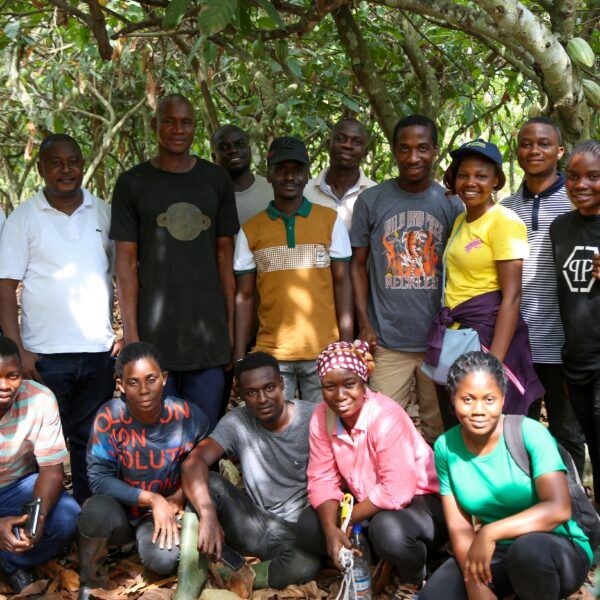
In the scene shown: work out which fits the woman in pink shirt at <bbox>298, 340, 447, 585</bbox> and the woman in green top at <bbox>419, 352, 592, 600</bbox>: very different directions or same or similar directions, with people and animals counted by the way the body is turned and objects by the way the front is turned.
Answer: same or similar directions

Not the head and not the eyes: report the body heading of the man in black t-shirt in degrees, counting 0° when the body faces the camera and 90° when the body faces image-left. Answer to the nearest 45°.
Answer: approximately 0°

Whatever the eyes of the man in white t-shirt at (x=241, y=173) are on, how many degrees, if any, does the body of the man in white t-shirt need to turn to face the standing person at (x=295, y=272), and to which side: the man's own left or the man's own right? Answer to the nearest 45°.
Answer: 0° — they already face them

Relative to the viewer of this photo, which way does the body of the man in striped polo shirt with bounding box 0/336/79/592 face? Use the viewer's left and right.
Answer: facing the viewer

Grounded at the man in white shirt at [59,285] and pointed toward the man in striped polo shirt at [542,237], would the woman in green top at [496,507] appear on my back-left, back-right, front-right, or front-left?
front-right

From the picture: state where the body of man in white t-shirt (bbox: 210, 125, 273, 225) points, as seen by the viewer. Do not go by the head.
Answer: toward the camera

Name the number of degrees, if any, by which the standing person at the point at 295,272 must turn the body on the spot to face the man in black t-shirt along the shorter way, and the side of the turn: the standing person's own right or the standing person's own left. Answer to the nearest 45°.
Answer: approximately 90° to the standing person's own right

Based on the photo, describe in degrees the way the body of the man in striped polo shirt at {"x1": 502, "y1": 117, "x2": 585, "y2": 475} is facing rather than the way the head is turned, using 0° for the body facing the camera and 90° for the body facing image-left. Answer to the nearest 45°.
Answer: approximately 0°

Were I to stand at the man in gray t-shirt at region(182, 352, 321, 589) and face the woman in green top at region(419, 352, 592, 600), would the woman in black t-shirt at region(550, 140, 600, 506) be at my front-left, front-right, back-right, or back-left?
front-left

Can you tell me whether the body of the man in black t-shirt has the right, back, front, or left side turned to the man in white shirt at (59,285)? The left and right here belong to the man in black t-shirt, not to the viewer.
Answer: right

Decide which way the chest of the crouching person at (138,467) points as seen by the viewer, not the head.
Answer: toward the camera

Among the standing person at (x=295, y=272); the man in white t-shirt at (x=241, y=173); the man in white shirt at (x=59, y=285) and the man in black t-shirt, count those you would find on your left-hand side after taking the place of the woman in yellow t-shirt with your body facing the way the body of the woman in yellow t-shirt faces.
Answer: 0

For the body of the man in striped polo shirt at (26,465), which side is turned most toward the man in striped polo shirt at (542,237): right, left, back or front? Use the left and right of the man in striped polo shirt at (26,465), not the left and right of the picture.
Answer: left

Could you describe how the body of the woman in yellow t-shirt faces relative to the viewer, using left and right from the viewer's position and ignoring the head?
facing the viewer and to the left of the viewer

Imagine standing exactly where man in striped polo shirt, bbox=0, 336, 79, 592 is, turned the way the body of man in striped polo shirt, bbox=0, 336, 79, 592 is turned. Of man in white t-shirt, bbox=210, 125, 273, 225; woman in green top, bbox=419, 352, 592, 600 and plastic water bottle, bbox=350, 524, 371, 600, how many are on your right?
0
